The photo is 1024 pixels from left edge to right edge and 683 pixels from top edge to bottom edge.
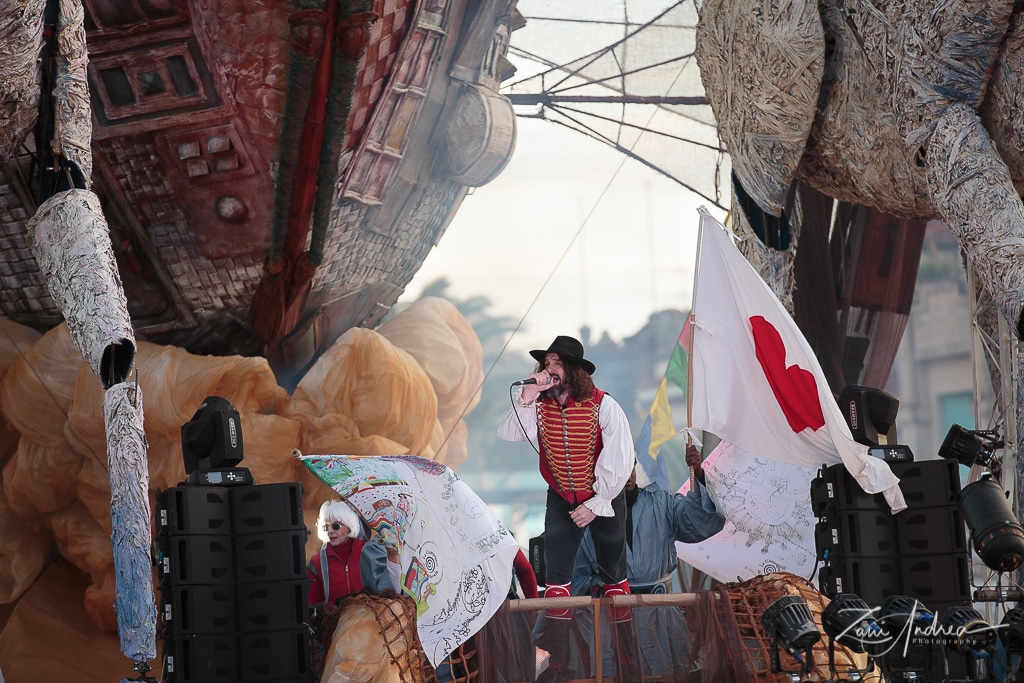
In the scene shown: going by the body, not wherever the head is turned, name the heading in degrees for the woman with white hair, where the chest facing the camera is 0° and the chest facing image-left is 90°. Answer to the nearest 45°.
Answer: approximately 45°

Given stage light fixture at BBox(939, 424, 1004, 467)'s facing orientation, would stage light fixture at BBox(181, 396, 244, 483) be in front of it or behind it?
in front

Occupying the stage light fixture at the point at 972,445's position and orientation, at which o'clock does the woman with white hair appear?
The woman with white hair is roughly at 12 o'clock from the stage light fixture.

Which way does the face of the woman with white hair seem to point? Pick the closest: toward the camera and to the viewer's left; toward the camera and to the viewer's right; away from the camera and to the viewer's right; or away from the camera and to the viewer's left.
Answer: toward the camera and to the viewer's left

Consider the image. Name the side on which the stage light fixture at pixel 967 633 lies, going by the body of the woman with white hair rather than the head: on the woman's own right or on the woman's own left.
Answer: on the woman's own left

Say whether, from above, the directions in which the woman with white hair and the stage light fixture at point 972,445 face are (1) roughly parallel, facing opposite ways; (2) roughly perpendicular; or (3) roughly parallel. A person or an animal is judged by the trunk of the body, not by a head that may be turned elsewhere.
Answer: roughly perpendicular

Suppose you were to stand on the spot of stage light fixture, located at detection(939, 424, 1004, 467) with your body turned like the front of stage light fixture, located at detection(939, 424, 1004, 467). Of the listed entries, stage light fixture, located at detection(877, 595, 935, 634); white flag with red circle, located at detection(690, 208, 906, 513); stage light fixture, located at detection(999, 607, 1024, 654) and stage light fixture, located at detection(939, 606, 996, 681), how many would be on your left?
3

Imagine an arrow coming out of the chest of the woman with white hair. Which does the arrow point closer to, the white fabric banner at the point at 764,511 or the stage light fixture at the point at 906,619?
the stage light fixture

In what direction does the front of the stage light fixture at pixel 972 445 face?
to the viewer's left

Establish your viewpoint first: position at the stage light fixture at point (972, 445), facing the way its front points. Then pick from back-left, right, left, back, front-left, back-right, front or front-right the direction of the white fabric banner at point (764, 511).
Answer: front-right

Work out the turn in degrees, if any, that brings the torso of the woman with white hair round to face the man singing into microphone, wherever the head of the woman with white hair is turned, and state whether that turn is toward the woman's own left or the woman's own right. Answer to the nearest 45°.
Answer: approximately 135° to the woman's own left

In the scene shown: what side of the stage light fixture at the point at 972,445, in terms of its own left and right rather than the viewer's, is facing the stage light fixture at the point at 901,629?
left

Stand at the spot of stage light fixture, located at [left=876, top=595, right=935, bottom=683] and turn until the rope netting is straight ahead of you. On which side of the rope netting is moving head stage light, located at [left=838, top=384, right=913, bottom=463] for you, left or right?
right

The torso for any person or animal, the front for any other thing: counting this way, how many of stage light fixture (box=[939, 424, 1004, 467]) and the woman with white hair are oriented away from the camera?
0

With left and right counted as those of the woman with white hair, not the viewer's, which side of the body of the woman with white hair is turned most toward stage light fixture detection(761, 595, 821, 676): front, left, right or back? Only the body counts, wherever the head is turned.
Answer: left

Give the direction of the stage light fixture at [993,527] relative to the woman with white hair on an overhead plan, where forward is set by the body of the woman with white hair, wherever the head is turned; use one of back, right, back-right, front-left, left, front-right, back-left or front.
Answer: left
